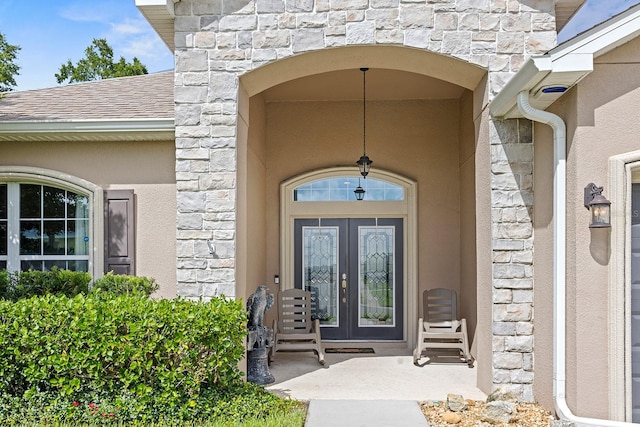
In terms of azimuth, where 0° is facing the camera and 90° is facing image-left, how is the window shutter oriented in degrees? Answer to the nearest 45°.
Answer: approximately 0°

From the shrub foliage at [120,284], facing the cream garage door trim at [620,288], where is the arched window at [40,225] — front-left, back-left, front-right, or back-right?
back-left

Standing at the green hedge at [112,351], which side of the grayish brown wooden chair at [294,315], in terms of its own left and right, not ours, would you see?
front

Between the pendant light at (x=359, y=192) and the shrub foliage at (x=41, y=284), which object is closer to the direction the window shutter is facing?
the shrub foliage

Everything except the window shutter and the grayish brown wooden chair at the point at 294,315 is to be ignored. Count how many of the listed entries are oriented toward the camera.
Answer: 2

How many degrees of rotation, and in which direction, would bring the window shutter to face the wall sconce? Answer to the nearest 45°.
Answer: approximately 45° to its left
